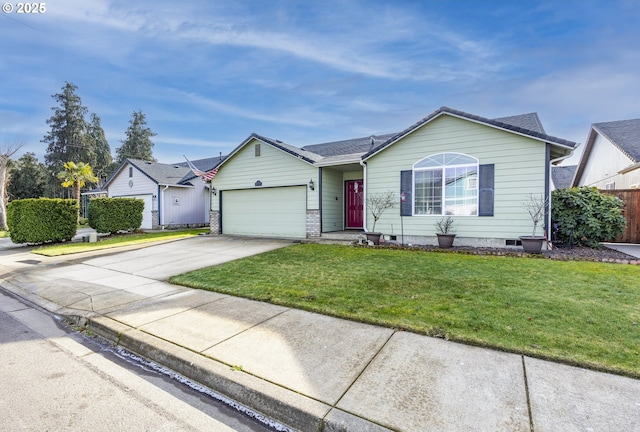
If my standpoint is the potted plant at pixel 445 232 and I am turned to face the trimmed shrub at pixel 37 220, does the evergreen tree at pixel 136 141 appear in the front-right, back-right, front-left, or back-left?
front-right

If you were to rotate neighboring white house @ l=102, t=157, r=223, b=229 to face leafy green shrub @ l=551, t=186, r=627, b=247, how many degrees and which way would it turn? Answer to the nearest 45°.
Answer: approximately 90° to its left

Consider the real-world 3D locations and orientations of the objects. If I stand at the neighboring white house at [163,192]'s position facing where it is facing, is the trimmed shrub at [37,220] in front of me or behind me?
in front

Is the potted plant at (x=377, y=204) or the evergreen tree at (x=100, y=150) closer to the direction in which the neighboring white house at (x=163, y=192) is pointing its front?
the potted plant

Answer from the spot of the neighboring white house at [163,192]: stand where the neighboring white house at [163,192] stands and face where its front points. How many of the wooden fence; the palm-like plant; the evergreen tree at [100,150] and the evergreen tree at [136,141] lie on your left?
1

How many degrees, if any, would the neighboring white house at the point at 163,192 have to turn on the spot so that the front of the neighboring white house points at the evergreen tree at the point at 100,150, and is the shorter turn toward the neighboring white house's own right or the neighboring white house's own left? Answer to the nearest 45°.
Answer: approximately 135° to the neighboring white house's own right

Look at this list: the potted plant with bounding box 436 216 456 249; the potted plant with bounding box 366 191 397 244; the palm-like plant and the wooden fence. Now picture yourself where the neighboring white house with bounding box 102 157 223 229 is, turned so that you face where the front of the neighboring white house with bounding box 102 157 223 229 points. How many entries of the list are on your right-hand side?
1

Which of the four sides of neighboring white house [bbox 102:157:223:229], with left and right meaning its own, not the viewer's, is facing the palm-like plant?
right

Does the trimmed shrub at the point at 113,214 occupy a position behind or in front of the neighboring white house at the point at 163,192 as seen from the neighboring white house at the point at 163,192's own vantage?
in front

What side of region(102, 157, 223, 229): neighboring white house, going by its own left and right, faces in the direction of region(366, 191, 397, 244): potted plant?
left

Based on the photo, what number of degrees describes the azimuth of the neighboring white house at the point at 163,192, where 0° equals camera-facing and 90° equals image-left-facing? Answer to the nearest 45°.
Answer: approximately 45°

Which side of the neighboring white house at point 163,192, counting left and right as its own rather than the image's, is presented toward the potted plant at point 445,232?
left

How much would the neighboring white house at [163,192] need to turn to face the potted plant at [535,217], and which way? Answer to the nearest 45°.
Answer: approximately 90° to its left

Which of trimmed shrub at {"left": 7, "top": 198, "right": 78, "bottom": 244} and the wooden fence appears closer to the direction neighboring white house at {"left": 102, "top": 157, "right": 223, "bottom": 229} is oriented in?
the trimmed shrub
